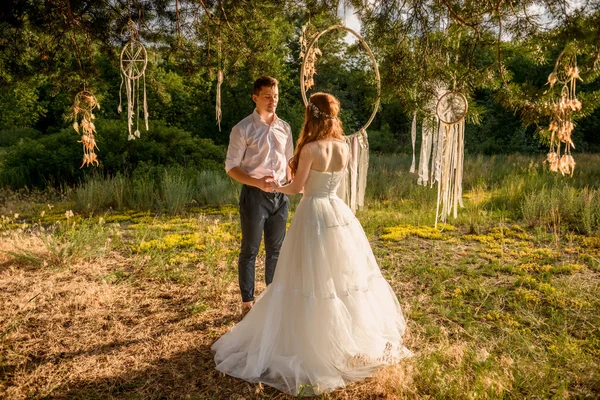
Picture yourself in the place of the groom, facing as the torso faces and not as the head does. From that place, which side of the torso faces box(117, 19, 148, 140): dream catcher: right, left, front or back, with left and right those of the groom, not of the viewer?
back

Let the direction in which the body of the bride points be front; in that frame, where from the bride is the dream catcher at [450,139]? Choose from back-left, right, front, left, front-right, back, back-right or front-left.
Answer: right

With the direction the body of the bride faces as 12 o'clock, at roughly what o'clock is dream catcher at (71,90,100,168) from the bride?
The dream catcher is roughly at 11 o'clock from the bride.

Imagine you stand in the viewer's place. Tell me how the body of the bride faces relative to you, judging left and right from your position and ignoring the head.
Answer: facing away from the viewer and to the left of the viewer

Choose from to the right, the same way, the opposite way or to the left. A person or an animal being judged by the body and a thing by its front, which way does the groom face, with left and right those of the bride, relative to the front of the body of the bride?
the opposite way

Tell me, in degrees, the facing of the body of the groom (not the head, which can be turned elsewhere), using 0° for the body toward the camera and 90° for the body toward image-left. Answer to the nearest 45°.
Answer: approximately 315°

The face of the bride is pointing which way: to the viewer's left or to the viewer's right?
to the viewer's left

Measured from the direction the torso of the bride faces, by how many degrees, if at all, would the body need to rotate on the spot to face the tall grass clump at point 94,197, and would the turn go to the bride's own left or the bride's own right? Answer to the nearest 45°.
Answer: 0° — they already face it
